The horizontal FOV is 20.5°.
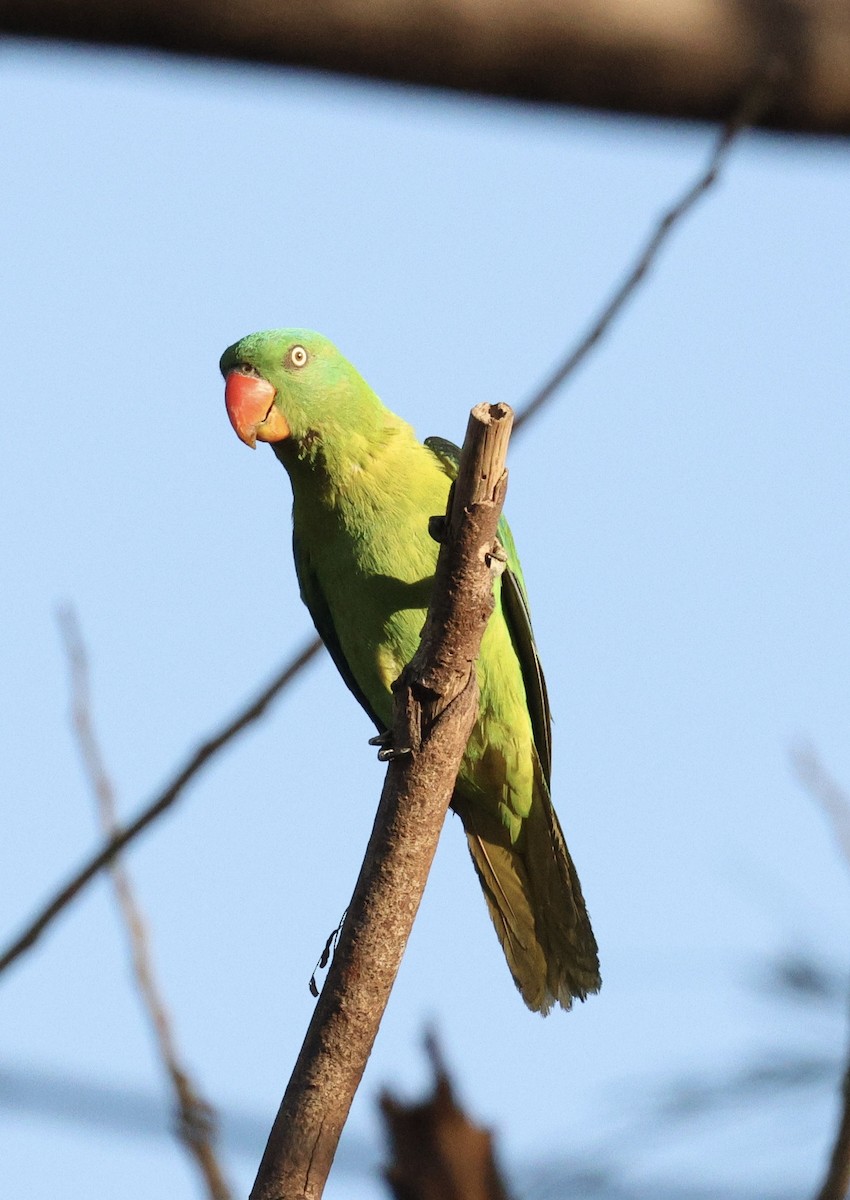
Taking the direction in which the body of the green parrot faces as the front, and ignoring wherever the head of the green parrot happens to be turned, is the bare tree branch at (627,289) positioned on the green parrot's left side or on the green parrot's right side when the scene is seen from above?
on the green parrot's left side

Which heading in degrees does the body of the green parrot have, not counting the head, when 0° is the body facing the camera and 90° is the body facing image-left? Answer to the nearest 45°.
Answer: approximately 45°
